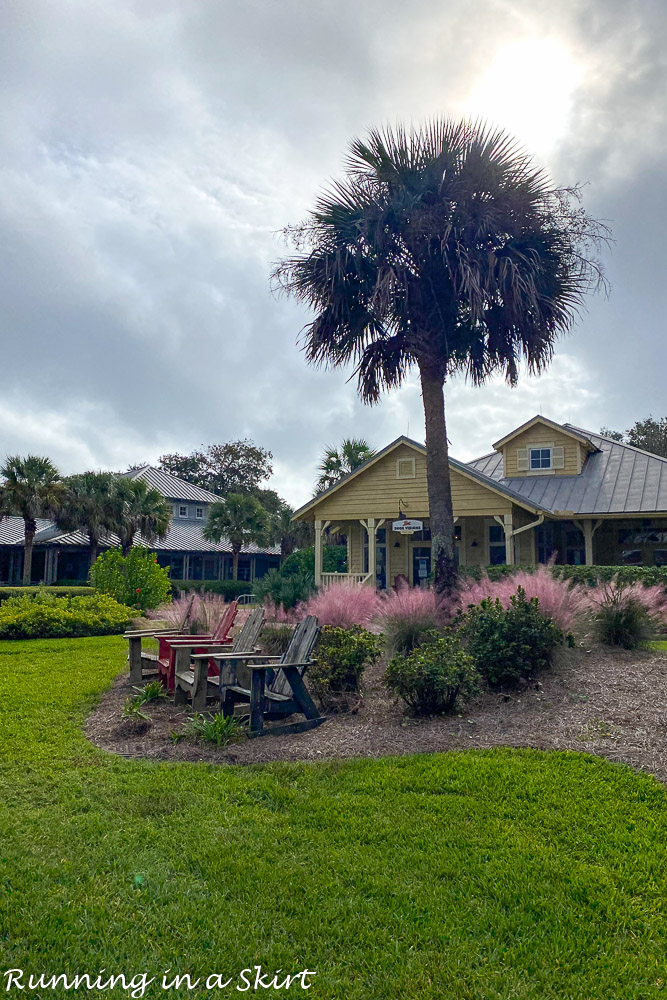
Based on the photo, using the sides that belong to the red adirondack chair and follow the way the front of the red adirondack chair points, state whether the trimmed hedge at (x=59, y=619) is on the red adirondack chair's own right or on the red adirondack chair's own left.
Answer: on the red adirondack chair's own right

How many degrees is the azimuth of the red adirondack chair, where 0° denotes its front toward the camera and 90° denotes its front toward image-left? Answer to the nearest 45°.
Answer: approximately 90°

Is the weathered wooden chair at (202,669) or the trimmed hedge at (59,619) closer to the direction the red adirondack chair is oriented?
the trimmed hedge

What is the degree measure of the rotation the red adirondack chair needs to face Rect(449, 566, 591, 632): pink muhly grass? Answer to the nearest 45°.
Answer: approximately 180°

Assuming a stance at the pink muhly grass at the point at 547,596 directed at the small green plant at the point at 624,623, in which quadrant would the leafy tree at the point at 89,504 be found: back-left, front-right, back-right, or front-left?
back-left

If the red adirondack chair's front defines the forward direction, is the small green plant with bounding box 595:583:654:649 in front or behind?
behind

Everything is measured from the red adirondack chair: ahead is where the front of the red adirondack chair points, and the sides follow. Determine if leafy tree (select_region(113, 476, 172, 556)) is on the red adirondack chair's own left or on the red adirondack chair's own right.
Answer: on the red adirondack chair's own right

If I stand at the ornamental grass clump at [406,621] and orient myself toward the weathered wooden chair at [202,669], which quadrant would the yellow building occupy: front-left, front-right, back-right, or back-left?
back-right

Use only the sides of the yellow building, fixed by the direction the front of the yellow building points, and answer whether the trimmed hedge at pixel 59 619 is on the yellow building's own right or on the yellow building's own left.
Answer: on the yellow building's own right

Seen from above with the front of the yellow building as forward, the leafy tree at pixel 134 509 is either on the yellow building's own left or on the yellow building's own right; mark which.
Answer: on the yellow building's own right

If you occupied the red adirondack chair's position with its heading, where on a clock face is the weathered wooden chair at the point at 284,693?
The weathered wooden chair is roughly at 8 o'clock from the red adirondack chair.

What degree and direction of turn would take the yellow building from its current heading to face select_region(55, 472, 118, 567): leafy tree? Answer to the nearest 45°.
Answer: approximately 90° to its right

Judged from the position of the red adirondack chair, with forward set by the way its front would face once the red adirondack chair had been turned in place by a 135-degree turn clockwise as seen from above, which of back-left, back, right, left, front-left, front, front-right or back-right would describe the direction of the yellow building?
front

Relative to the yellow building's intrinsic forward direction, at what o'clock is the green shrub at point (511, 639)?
The green shrub is roughly at 12 o'clock from the yellow building.

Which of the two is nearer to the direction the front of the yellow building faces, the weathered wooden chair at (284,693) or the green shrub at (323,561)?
the weathered wooden chair

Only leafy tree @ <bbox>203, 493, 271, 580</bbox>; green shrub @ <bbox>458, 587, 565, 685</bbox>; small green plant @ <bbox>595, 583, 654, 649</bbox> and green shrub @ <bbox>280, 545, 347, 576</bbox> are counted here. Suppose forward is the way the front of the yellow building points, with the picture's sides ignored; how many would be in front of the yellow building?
2

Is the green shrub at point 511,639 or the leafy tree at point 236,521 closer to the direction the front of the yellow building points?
the green shrub
